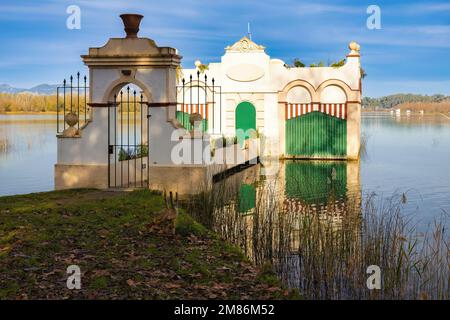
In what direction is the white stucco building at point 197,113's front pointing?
toward the camera
